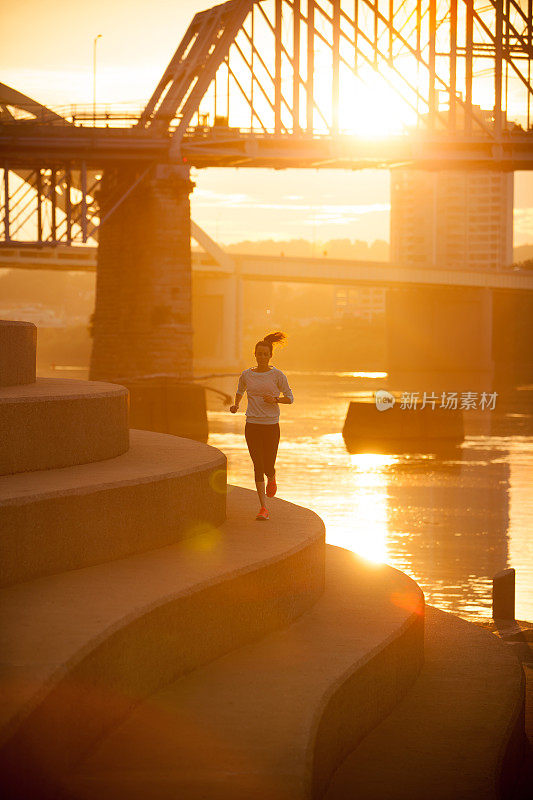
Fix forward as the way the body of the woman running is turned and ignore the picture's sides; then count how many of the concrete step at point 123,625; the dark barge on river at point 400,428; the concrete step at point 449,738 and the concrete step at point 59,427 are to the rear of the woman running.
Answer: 1

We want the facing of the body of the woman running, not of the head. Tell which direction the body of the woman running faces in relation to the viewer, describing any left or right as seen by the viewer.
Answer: facing the viewer

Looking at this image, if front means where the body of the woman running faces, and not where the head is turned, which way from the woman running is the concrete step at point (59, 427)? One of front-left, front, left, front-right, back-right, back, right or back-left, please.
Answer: front-right

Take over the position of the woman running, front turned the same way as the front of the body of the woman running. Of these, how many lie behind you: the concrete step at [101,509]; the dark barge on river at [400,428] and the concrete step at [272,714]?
1

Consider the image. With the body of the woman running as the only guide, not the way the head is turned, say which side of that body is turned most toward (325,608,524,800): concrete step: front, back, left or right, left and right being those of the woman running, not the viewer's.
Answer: front

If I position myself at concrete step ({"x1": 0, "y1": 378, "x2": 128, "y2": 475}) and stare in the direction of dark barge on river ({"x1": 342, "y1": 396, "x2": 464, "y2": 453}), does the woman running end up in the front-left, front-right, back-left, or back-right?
front-right

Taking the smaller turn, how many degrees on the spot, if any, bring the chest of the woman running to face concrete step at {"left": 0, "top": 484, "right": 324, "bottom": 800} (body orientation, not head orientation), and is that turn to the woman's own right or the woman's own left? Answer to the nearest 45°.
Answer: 0° — they already face it

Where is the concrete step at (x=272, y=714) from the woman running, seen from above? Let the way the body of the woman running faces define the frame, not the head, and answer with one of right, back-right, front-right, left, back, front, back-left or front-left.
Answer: front

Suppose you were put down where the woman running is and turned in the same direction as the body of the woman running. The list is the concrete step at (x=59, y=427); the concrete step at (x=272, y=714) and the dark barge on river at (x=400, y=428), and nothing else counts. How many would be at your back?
1

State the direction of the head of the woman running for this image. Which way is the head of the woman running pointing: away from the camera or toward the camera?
toward the camera

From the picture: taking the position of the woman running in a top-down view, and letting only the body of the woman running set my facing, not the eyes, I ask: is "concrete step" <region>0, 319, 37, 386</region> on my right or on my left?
on my right

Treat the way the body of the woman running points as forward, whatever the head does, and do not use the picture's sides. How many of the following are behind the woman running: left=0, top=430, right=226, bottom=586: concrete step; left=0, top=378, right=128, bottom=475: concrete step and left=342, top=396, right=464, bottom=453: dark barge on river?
1
